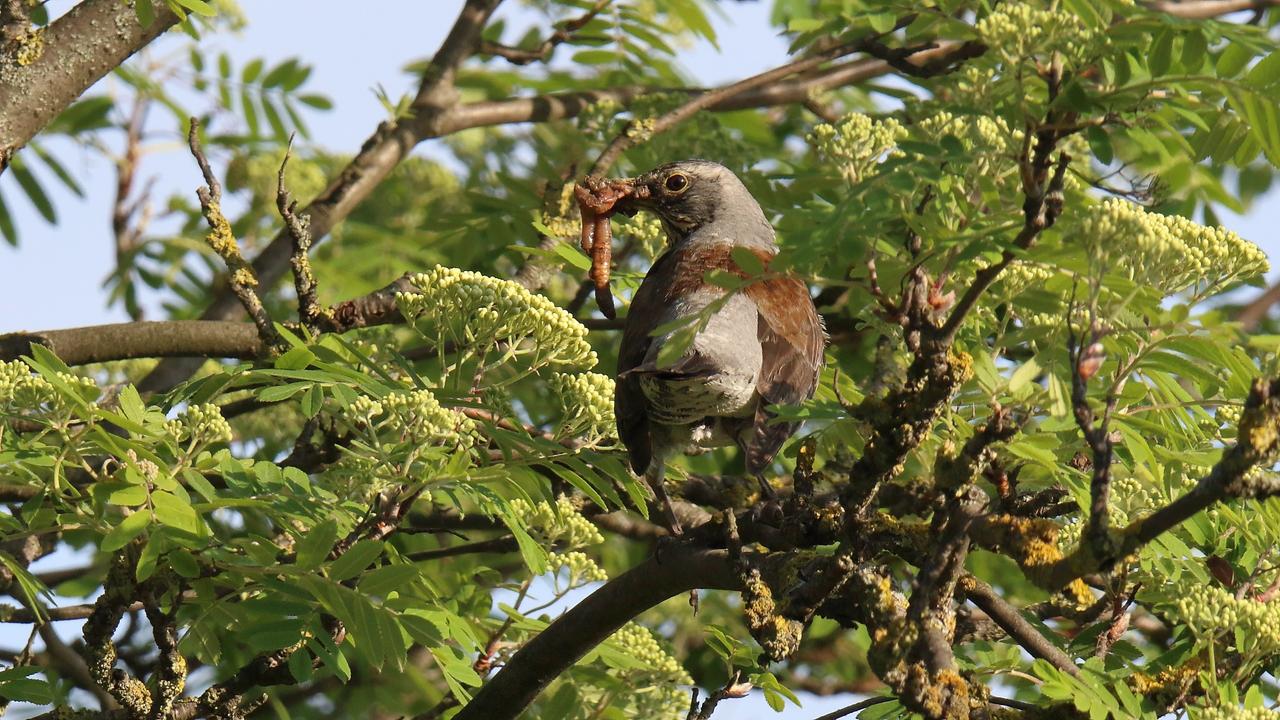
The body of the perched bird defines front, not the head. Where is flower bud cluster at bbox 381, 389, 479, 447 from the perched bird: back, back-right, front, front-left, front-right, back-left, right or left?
back-left

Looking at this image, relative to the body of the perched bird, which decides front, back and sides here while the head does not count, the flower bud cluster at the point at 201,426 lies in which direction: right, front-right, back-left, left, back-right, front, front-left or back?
back-left

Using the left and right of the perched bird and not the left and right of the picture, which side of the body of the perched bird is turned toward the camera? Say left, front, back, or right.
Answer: back

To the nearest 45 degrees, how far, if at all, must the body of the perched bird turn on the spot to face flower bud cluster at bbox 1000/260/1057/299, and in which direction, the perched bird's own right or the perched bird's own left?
approximately 135° to the perched bird's own right
